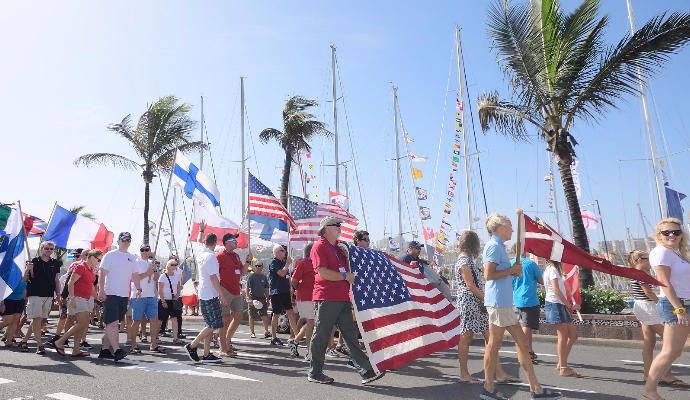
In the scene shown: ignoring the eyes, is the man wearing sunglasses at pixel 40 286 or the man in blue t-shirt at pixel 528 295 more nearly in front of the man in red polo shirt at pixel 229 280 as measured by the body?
the man in blue t-shirt
